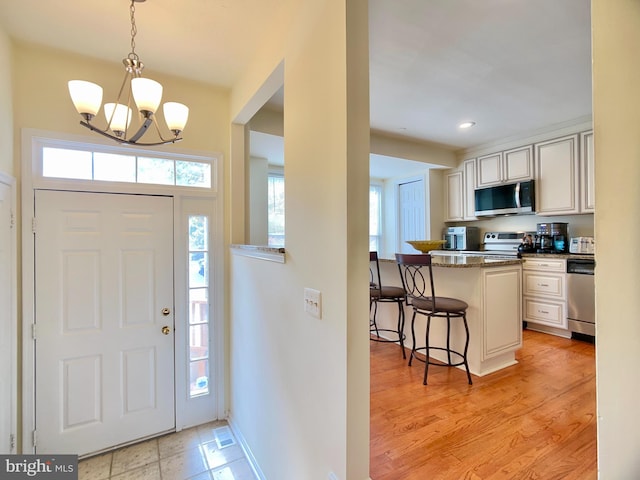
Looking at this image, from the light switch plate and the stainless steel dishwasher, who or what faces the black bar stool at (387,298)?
the stainless steel dishwasher

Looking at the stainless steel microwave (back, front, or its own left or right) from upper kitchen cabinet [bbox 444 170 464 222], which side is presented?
right

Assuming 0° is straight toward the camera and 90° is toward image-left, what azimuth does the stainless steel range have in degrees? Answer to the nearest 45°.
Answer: approximately 45°

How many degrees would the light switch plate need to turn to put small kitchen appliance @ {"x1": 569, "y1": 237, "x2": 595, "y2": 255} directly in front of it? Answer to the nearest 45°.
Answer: approximately 180°

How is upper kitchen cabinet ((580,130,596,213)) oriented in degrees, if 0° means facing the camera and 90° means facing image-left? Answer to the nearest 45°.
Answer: approximately 45°

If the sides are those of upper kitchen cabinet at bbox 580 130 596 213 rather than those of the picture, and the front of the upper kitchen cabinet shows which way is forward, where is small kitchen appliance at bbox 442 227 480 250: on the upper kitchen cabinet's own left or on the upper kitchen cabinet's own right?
on the upper kitchen cabinet's own right

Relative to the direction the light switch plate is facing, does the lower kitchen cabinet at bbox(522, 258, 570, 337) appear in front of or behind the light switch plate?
behind

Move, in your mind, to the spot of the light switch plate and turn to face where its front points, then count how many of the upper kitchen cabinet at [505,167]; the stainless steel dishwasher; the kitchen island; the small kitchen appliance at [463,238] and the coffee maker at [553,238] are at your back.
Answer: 5
